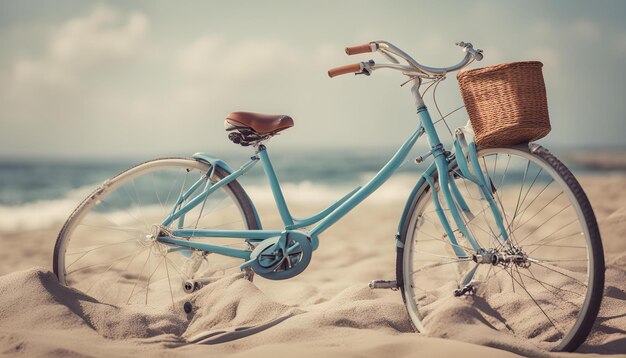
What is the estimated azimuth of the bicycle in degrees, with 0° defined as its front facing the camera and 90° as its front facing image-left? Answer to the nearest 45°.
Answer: approximately 270°
